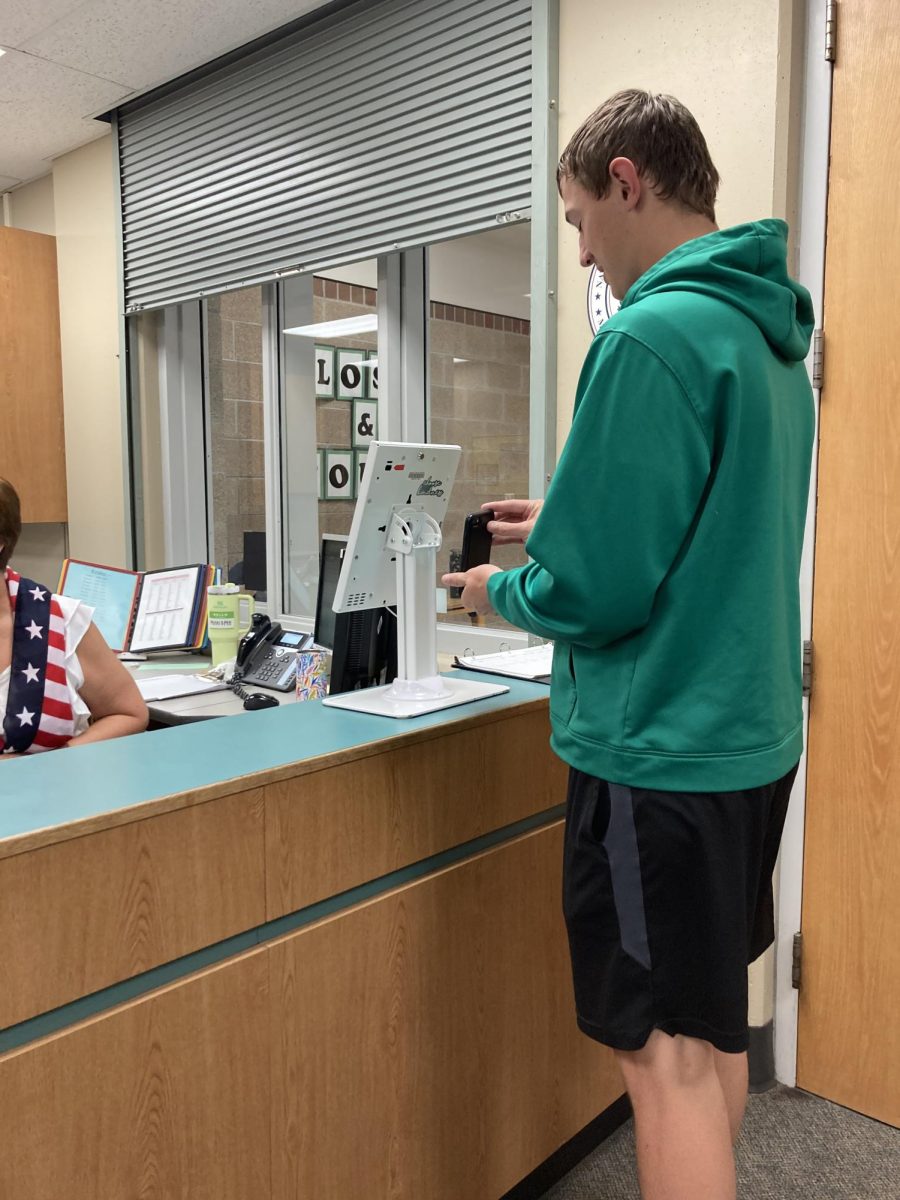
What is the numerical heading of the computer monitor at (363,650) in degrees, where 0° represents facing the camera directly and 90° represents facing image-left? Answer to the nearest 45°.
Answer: approximately 135°

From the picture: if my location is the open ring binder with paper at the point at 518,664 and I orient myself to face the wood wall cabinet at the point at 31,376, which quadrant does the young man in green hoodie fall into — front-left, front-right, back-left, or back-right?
back-left

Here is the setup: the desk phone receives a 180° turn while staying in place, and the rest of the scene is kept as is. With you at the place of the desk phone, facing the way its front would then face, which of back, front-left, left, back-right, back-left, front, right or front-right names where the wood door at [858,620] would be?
right

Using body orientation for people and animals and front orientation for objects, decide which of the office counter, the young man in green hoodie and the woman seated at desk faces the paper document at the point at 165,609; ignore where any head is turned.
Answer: the young man in green hoodie

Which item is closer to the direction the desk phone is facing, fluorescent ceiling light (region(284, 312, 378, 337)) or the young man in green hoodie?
the young man in green hoodie

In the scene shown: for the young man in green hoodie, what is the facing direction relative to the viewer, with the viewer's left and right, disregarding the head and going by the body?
facing away from the viewer and to the left of the viewer

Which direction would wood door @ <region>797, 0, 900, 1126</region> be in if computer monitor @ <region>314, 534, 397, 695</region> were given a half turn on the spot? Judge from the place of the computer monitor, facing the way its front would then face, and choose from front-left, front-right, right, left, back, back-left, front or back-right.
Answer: front-left

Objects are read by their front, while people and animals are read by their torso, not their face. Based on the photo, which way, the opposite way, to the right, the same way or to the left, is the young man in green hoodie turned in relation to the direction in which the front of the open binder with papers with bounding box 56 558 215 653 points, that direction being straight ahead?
to the right
